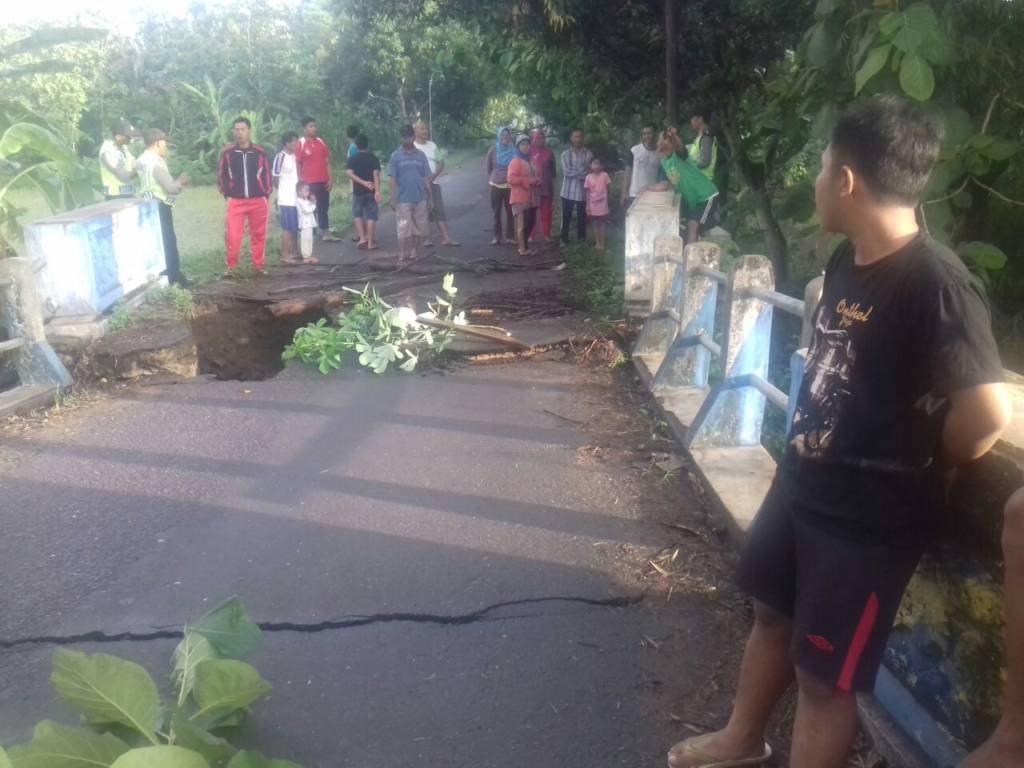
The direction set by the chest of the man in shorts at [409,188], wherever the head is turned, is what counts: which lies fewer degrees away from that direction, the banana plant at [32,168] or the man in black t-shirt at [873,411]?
the man in black t-shirt

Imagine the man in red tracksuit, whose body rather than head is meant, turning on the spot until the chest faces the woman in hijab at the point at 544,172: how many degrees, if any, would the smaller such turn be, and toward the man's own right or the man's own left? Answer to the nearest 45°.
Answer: approximately 90° to the man's own left

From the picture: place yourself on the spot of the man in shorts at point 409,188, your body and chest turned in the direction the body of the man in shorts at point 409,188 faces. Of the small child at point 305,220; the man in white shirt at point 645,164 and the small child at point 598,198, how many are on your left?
2

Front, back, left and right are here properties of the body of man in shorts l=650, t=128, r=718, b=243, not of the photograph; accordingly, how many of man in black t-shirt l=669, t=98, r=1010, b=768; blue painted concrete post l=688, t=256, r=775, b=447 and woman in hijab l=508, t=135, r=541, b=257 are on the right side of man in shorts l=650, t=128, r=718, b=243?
1

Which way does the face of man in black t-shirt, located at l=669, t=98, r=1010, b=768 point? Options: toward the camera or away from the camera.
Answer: away from the camera

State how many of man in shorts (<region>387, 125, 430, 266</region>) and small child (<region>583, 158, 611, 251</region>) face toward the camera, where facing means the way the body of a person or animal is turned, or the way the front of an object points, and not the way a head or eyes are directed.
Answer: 2

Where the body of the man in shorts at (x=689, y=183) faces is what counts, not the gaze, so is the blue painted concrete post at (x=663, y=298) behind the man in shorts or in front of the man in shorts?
in front

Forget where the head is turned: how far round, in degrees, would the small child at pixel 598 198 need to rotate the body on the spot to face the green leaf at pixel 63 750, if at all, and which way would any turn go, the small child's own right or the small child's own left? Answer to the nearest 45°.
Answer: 0° — they already face it

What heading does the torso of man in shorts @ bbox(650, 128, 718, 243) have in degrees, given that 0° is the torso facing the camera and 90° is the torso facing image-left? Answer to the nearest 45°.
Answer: approximately 45°

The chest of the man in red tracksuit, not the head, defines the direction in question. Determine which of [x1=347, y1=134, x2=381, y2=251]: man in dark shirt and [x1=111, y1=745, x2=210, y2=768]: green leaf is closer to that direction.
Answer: the green leaf

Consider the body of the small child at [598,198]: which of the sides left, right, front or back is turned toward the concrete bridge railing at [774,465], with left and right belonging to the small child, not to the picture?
front

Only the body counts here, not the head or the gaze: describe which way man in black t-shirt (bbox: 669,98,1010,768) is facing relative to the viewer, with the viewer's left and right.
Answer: facing the viewer and to the left of the viewer

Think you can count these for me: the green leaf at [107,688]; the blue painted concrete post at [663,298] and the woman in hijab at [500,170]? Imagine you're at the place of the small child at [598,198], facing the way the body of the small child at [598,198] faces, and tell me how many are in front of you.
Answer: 2

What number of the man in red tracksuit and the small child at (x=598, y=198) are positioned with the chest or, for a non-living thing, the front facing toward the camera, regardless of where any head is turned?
2

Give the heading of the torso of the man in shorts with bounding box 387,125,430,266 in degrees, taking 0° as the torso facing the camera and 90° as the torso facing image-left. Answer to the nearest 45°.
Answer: approximately 0°

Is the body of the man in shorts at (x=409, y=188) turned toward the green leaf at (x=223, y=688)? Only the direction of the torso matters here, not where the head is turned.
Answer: yes
